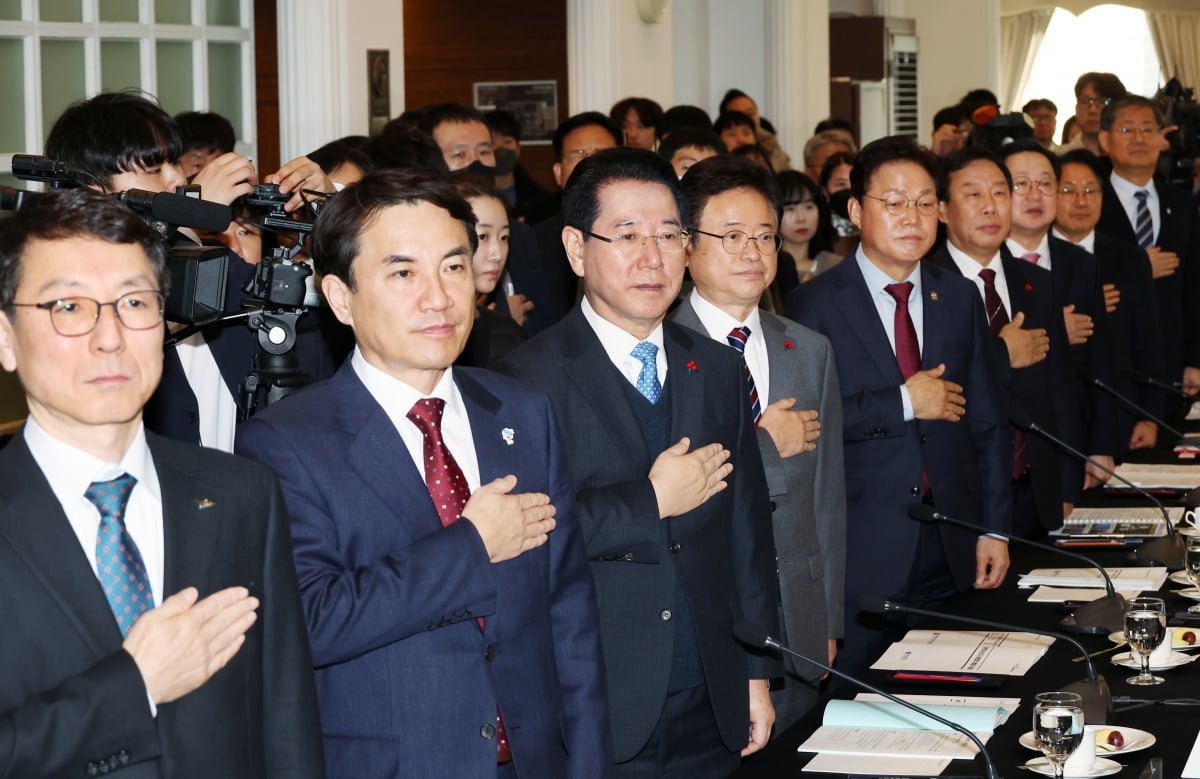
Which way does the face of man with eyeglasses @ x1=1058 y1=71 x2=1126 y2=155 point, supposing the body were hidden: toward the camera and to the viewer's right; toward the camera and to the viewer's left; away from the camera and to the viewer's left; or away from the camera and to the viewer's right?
toward the camera and to the viewer's left

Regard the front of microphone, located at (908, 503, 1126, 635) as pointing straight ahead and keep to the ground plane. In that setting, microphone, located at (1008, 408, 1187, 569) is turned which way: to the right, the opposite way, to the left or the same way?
the same way

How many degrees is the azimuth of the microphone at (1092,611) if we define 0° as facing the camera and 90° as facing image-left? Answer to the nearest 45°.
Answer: approximately 90°

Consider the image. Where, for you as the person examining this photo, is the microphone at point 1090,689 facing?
facing to the left of the viewer

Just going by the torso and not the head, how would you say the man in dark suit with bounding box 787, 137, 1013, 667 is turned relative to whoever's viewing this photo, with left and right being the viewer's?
facing the viewer and to the right of the viewer

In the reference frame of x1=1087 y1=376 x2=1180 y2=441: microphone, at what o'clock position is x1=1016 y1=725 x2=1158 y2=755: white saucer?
The white saucer is roughly at 9 o'clock from the microphone.

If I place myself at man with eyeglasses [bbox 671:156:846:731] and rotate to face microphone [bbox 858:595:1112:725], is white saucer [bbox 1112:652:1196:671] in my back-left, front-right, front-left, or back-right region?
front-left

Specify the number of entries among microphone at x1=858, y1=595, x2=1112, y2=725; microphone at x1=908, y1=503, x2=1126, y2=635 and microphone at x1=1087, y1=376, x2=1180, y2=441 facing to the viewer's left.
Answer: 3

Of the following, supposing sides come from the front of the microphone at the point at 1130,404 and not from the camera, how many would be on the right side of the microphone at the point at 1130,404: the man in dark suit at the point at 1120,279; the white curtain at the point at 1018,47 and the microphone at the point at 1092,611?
2

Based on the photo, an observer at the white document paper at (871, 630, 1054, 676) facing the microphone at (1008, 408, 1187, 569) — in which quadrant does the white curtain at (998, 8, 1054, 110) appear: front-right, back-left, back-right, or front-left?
front-left

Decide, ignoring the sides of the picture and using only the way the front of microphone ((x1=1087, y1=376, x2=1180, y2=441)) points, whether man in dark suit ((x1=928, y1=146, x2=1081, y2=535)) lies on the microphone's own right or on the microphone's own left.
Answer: on the microphone's own left

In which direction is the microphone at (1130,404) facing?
to the viewer's left

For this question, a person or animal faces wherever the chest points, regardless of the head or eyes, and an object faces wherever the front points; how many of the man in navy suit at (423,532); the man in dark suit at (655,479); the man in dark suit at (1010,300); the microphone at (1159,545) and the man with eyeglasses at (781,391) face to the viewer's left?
1
